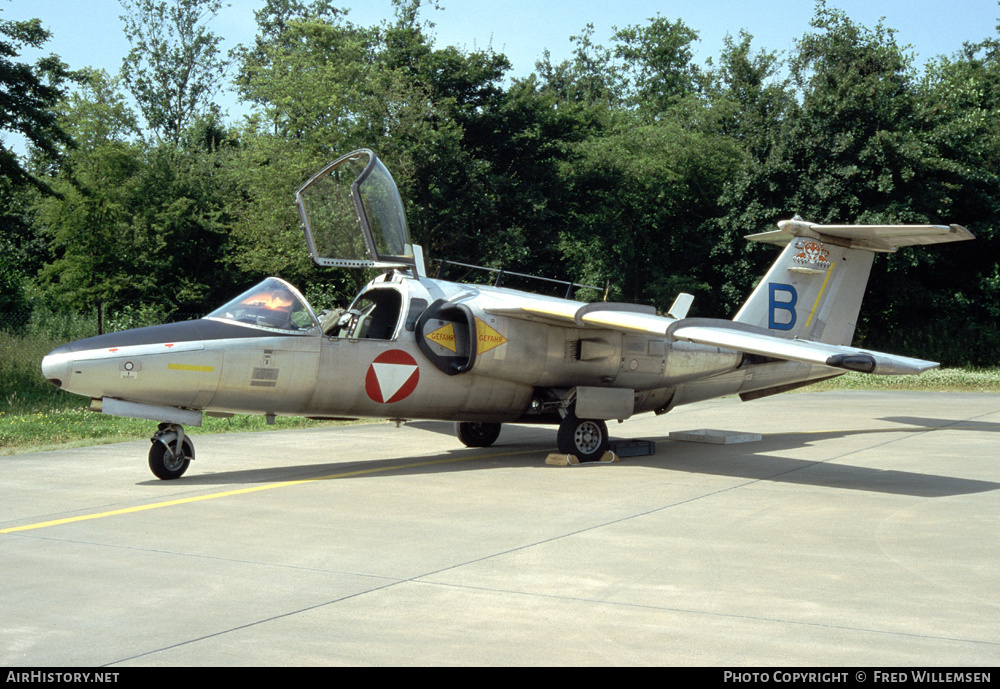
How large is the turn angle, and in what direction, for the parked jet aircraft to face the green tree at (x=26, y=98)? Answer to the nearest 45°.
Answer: approximately 90° to its right

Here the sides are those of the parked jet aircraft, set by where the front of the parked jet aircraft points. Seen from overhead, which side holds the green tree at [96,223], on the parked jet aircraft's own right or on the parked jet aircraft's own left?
on the parked jet aircraft's own right

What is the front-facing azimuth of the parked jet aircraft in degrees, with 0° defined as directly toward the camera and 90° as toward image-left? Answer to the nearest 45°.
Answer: approximately 45°
